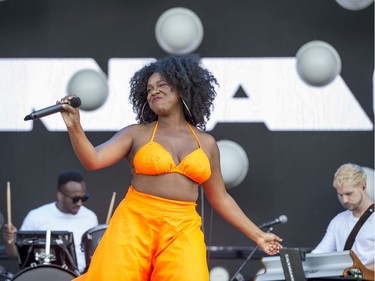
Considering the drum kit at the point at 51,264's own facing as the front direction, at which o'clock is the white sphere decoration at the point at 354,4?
The white sphere decoration is roughly at 9 o'clock from the drum kit.

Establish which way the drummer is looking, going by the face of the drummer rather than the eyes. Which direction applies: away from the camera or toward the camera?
toward the camera

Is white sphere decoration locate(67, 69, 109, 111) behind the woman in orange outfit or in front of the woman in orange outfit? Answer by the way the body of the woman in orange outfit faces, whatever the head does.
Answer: behind

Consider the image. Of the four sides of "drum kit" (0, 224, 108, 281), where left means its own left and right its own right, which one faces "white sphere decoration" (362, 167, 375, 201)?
left

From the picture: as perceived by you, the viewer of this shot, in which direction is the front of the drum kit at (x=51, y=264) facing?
facing the viewer

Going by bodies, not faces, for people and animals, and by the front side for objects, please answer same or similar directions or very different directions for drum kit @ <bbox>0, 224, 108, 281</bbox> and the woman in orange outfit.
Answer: same or similar directions

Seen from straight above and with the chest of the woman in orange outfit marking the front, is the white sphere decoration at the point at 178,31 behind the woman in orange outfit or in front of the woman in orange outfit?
behind

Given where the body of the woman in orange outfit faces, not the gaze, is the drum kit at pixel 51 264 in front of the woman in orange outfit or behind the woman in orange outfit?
behind

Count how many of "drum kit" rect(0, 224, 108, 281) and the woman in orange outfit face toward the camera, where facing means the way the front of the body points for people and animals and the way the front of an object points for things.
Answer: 2

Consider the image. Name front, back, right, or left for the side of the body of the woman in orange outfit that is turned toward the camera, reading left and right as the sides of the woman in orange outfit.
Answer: front

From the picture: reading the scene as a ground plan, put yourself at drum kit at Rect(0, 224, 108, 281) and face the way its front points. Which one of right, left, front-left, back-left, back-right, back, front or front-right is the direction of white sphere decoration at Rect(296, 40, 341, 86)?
left
